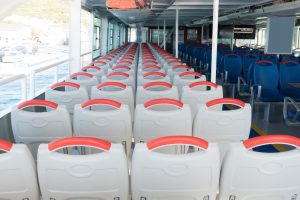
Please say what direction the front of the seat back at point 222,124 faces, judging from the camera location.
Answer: facing away from the viewer

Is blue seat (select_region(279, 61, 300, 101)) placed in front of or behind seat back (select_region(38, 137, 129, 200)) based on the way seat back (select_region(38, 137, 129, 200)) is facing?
in front

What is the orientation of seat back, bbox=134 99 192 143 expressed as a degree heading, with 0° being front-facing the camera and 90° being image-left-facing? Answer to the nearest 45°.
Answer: approximately 180°

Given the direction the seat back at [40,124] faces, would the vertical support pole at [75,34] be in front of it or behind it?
in front

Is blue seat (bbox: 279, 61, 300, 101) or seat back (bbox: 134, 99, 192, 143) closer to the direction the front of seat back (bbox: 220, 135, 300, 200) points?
the blue seat

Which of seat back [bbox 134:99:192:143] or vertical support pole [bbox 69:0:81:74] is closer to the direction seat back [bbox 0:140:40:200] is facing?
the vertical support pole

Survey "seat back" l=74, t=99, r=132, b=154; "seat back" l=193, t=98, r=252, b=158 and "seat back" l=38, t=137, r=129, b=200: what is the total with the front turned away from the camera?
3

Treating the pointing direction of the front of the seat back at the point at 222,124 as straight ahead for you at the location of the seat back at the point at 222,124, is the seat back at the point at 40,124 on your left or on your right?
on your left

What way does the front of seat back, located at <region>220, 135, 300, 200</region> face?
away from the camera

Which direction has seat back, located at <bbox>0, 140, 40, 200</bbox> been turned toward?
away from the camera

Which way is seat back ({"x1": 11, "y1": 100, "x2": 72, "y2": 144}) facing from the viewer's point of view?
away from the camera

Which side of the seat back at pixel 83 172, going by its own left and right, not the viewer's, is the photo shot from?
back

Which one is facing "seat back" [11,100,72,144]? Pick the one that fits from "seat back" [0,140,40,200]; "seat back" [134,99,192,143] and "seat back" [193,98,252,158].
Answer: "seat back" [0,140,40,200]

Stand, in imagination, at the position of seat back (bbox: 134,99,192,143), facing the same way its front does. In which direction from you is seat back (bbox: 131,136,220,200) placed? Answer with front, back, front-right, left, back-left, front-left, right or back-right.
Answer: back
